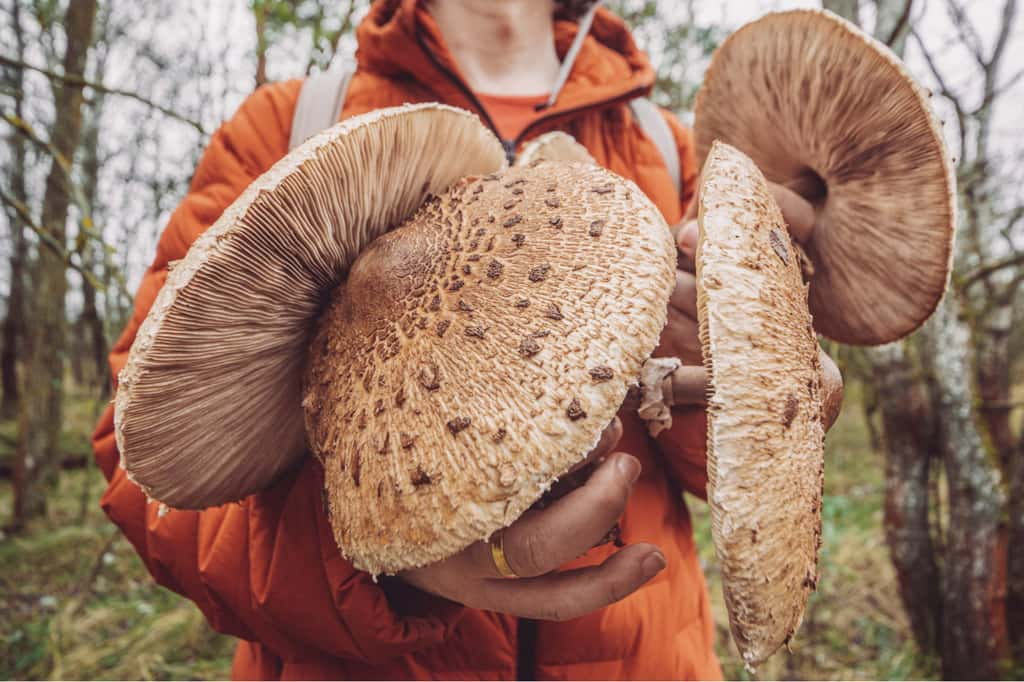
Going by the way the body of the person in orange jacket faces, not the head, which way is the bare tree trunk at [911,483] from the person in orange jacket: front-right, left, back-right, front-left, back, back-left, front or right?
back-left

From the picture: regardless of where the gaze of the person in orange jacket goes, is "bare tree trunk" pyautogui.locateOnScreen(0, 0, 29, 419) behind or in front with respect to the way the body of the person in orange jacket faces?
behind

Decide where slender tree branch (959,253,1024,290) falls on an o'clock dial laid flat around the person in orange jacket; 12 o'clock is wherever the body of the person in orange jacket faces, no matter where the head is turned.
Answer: The slender tree branch is roughly at 8 o'clock from the person in orange jacket.

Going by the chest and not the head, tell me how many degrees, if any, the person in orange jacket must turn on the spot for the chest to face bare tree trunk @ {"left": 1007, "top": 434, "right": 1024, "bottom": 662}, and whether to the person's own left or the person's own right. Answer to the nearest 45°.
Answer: approximately 135° to the person's own left

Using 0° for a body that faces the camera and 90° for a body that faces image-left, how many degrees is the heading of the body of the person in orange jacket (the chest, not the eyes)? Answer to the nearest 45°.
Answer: approximately 0°

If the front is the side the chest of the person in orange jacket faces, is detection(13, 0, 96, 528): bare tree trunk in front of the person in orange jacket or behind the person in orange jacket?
behind
